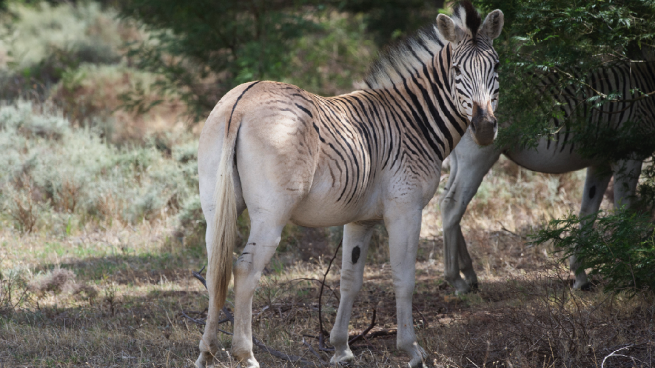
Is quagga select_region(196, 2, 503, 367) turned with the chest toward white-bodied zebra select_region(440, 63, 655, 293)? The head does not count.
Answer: yes

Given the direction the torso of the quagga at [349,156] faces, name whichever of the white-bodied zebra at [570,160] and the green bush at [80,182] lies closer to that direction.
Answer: the white-bodied zebra

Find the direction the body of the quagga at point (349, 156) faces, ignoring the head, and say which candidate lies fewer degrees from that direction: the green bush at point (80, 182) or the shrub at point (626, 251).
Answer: the shrub

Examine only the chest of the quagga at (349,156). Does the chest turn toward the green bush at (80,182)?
no

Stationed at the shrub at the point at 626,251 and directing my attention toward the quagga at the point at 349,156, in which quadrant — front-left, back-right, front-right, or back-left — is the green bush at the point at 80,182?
front-right

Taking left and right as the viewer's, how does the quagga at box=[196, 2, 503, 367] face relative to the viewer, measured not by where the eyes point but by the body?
facing away from the viewer and to the right of the viewer

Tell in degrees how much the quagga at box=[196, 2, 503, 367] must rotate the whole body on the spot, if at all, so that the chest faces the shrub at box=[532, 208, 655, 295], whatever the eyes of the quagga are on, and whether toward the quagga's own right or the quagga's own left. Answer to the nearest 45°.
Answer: approximately 45° to the quagga's own right
